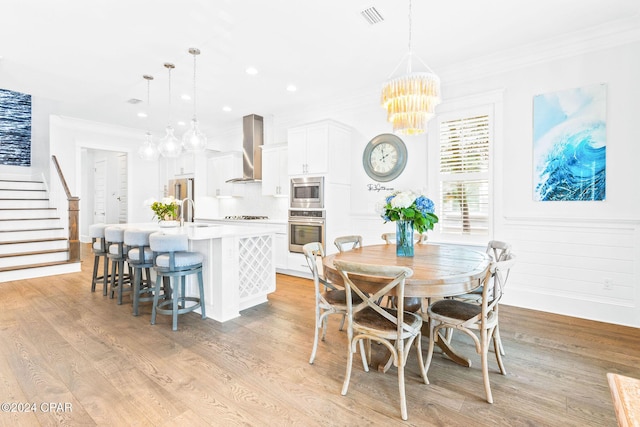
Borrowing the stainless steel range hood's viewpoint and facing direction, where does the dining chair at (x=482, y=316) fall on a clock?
The dining chair is roughly at 10 o'clock from the stainless steel range hood.

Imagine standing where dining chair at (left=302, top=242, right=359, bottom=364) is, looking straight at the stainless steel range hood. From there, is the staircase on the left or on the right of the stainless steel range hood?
left

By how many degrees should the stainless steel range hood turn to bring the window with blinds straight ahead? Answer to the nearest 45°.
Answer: approximately 90° to its left

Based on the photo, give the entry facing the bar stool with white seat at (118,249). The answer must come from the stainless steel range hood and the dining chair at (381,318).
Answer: the stainless steel range hood

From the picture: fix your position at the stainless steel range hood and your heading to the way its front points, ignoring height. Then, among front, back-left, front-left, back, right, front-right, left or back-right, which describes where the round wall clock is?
left

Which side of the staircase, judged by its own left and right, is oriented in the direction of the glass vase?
front

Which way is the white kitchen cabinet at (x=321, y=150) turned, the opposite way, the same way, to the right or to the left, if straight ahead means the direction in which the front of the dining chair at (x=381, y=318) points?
the opposite way

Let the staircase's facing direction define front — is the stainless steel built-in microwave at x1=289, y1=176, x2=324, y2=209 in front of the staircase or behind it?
in front

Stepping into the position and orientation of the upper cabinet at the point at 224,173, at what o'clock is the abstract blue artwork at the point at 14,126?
The abstract blue artwork is roughly at 2 o'clock from the upper cabinet.

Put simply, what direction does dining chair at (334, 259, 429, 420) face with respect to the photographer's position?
facing away from the viewer and to the right of the viewer

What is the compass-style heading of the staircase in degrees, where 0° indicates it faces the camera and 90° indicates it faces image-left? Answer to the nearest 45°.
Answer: approximately 0°
